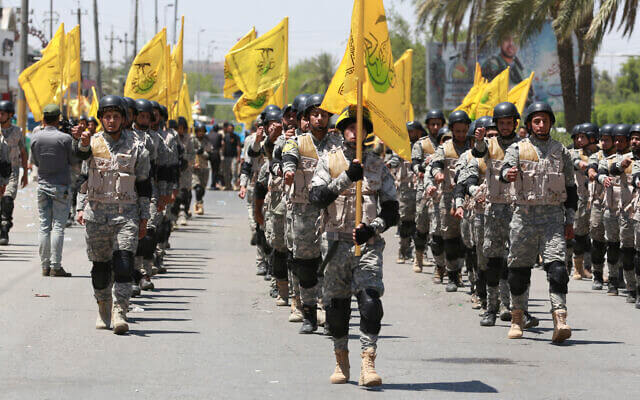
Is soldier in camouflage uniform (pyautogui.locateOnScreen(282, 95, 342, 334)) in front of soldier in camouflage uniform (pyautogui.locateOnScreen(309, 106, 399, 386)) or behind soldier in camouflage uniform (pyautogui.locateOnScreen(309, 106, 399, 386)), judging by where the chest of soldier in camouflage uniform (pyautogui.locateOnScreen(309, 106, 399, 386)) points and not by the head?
behind

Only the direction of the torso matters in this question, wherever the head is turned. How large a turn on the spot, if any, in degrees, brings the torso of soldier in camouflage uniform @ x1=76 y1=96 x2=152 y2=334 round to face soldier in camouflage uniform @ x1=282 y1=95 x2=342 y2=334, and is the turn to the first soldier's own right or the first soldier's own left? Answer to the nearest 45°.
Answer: approximately 90° to the first soldier's own left

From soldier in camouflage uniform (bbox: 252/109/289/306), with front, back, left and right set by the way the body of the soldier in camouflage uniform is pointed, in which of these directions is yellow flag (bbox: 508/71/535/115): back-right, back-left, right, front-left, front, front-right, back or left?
back-left

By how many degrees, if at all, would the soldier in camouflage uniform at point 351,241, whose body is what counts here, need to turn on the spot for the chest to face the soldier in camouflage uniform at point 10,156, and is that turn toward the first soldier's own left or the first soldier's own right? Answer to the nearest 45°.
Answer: approximately 135° to the first soldier's own right

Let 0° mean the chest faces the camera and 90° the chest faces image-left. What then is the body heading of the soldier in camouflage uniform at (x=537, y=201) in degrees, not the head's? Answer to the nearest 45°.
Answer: approximately 0°

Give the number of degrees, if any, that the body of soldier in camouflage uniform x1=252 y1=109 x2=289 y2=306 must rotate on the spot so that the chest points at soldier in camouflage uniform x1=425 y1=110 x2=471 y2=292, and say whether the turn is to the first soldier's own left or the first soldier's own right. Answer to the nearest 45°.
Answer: approximately 135° to the first soldier's own left

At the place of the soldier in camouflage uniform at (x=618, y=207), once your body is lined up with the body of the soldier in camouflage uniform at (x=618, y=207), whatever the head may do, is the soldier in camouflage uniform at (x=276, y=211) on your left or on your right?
on your right

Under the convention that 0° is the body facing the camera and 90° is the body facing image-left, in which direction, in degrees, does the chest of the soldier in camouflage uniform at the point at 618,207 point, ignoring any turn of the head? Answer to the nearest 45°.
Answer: approximately 0°
